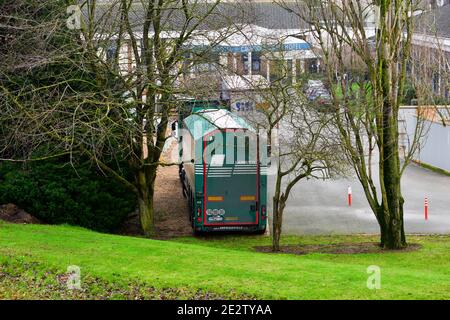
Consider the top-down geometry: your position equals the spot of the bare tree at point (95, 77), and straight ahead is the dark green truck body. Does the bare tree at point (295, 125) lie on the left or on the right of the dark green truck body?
right

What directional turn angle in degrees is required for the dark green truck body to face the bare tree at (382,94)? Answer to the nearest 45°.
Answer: approximately 135° to its right

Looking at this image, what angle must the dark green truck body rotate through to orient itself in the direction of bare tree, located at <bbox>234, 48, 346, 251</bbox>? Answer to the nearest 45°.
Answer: approximately 135° to its right

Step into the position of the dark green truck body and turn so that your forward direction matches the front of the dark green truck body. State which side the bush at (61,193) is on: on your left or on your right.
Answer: on your left

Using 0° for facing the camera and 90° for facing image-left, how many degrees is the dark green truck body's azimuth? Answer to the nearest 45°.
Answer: approximately 180°

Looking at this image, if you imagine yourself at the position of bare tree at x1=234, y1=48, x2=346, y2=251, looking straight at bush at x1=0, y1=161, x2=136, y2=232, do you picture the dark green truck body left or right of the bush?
right
